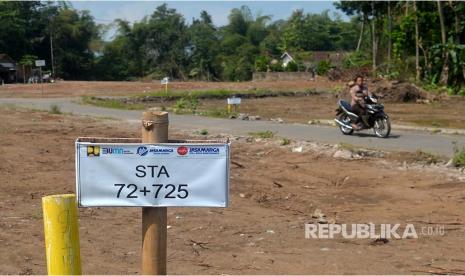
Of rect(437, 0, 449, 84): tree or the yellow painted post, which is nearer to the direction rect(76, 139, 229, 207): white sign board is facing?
the yellow painted post

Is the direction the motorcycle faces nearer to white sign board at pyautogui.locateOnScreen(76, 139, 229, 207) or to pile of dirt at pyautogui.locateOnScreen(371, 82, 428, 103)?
the white sign board

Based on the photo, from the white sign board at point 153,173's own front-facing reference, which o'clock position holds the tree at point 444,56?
The tree is roughly at 7 o'clock from the white sign board.

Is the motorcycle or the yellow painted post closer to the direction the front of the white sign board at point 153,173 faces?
the yellow painted post

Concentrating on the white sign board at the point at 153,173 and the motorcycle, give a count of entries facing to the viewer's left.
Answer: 0

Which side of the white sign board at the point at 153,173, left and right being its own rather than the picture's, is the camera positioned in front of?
front

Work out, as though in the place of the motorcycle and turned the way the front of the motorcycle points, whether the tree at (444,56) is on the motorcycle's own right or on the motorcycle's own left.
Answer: on the motorcycle's own left

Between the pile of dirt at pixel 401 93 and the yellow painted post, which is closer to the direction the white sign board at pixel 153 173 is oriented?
the yellow painted post
